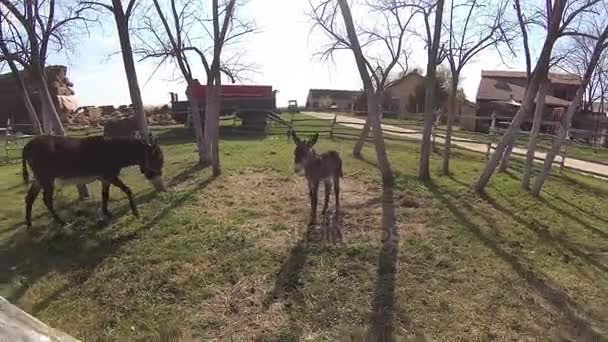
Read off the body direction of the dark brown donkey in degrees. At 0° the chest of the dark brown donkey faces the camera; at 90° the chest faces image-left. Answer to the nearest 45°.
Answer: approximately 270°

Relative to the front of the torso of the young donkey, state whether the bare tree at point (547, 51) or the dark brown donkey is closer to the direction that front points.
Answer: the dark brown donkey

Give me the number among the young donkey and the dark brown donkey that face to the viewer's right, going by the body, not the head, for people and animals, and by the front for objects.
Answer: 1

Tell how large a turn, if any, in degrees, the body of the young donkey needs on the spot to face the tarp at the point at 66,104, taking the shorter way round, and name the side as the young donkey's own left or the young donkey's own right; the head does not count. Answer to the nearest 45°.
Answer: approximately 90° to the young donkey's own right

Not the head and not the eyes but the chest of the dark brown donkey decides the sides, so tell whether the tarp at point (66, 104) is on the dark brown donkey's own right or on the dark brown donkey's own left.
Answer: on the dark brown donkey's own left

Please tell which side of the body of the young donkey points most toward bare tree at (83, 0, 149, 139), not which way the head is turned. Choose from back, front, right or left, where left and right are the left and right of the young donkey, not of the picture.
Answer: right

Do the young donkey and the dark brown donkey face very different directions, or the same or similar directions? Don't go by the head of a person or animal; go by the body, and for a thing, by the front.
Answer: very different directions

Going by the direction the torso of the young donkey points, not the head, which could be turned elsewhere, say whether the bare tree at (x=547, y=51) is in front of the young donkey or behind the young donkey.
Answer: behind
